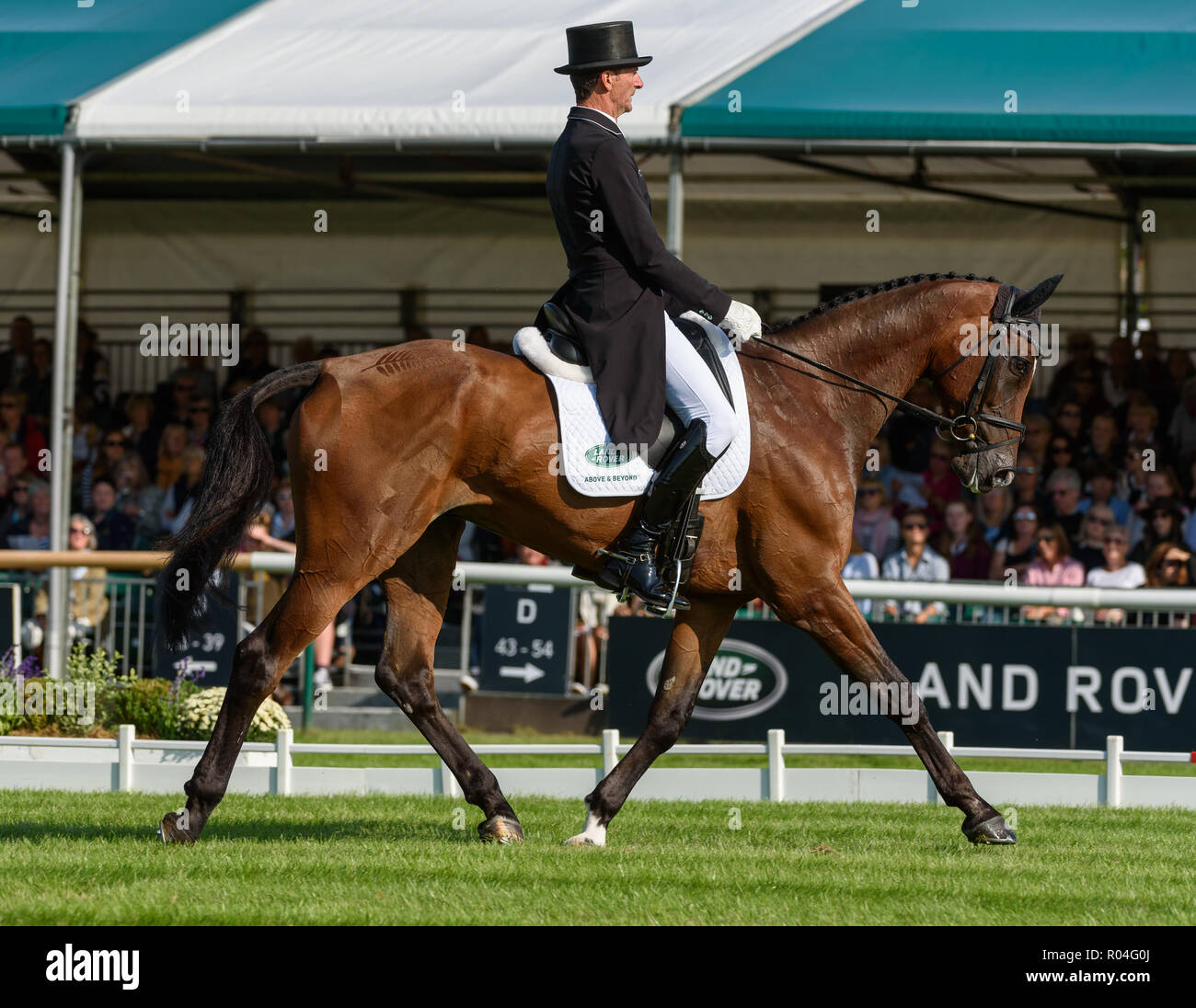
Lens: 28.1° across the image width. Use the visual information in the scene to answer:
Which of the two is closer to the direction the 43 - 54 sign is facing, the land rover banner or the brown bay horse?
the brown bay horse

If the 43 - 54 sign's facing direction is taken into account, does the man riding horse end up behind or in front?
in front

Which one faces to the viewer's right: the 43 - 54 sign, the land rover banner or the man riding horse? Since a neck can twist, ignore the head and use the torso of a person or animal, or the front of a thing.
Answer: the man riding horse

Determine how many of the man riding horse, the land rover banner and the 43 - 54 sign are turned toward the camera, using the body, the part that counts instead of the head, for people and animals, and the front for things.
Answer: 2

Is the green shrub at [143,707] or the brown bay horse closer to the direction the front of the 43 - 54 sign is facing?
the brown bay horse

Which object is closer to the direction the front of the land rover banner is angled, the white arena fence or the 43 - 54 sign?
the white arena fence

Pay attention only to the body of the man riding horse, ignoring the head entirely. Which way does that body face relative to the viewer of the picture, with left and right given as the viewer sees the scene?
facing to the right of the viewer

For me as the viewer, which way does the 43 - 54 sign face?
facing the viewer

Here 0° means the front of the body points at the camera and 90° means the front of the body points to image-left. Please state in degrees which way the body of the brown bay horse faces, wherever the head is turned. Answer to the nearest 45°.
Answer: approximately 270°

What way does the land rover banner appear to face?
toward the camera

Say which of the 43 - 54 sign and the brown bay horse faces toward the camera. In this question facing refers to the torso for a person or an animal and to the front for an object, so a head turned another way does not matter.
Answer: the 43 - 54 sign

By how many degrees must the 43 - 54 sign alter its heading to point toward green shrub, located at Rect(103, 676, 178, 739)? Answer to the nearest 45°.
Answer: approximately 45° to its right

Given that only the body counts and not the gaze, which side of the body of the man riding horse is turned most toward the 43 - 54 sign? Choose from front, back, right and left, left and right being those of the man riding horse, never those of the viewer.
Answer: left

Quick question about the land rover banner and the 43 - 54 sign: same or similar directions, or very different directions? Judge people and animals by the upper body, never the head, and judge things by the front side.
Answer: same or similar directions

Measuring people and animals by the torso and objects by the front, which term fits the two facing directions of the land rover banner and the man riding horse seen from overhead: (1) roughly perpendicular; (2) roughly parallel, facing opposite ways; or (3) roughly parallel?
roughly perpendicular

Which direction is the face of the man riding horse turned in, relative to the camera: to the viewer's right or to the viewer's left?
to the viewer's right
